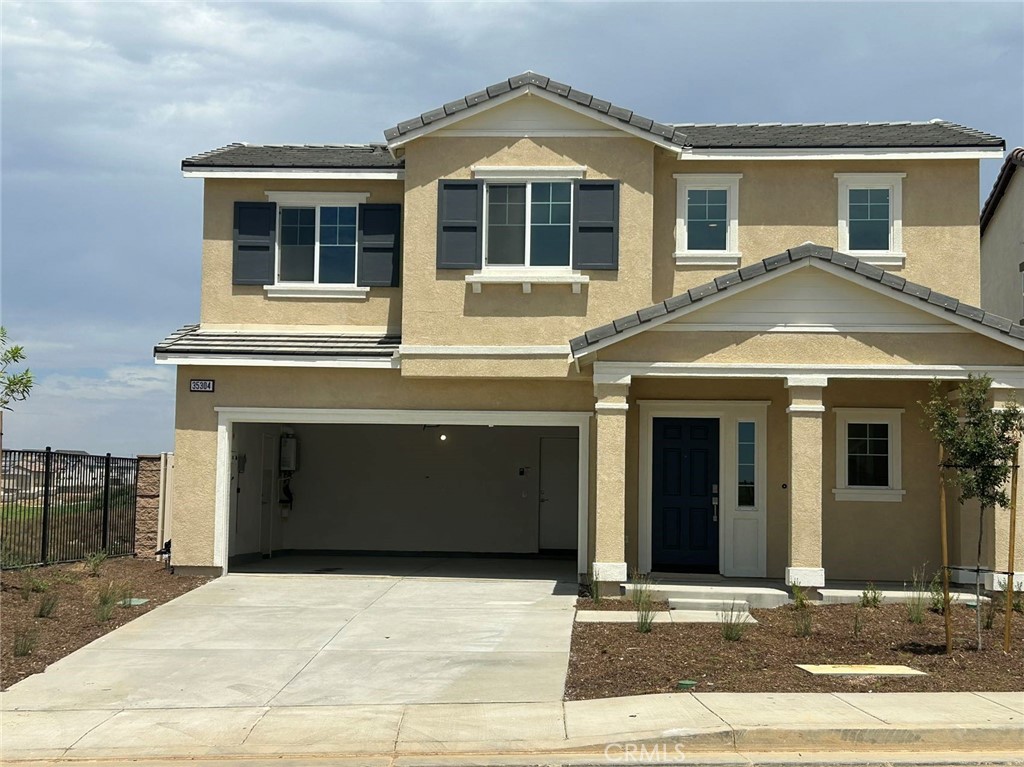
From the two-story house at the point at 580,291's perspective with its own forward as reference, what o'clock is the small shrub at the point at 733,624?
The small shrub is roughly at 11 o'clock from the two-story house.

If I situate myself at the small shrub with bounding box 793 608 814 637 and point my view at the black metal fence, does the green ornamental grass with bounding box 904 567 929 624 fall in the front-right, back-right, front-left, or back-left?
back-right

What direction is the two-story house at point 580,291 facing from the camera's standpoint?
toward the camera

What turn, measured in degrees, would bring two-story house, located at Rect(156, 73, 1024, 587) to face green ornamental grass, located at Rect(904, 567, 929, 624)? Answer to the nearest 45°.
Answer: approximately 45° to its left

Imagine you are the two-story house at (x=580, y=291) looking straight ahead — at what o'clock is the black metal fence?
The black metal fence is roughly at 3 o'clock from the two-story house.

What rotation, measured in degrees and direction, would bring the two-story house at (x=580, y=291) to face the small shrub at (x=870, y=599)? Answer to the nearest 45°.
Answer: approximately 45° to its left

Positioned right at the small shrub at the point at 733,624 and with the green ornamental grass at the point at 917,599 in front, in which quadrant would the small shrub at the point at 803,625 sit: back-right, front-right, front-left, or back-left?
front-right

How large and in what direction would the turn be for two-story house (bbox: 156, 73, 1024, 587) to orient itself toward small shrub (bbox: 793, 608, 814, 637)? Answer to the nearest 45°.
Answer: approximately 45° to its left

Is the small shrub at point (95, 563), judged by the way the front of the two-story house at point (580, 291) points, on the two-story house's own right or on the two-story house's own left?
on the two-story house's own right

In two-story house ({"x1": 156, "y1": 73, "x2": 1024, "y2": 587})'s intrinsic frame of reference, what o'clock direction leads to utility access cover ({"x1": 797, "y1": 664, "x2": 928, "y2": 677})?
The utility access cover is roughly at 11 o'clock from the two-story house.

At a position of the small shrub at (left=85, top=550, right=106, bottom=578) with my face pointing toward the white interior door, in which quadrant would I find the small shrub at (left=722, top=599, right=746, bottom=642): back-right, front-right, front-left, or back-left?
front-right
